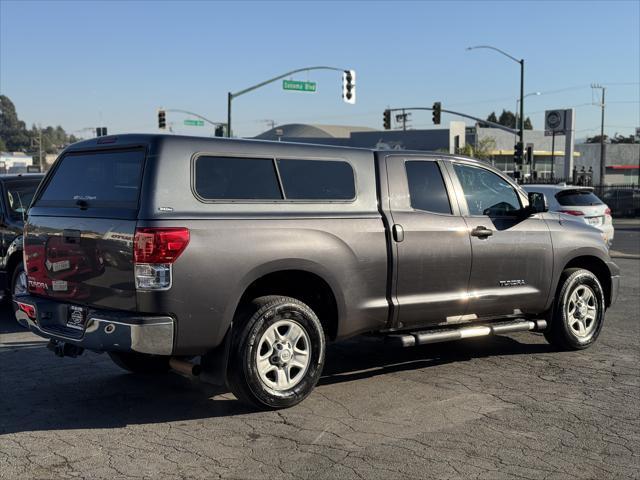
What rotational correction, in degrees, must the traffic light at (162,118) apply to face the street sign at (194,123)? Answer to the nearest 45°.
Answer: approximately 135° to its left

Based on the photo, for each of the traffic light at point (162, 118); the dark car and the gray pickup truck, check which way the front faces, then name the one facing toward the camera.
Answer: the traffic light

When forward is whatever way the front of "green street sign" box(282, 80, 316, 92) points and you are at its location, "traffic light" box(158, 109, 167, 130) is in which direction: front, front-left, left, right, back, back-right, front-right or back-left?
back-right

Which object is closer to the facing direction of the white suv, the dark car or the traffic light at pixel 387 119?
the traffic light

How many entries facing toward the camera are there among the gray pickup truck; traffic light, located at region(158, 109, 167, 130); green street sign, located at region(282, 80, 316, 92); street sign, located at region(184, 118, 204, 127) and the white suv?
3

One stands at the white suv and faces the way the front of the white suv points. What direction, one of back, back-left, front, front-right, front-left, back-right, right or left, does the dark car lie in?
left

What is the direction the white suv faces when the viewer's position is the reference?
facing away from the viewer and to the left of the viewer

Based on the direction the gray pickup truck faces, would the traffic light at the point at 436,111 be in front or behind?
in front

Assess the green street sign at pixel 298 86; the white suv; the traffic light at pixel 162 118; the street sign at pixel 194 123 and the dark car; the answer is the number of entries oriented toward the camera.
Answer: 3
